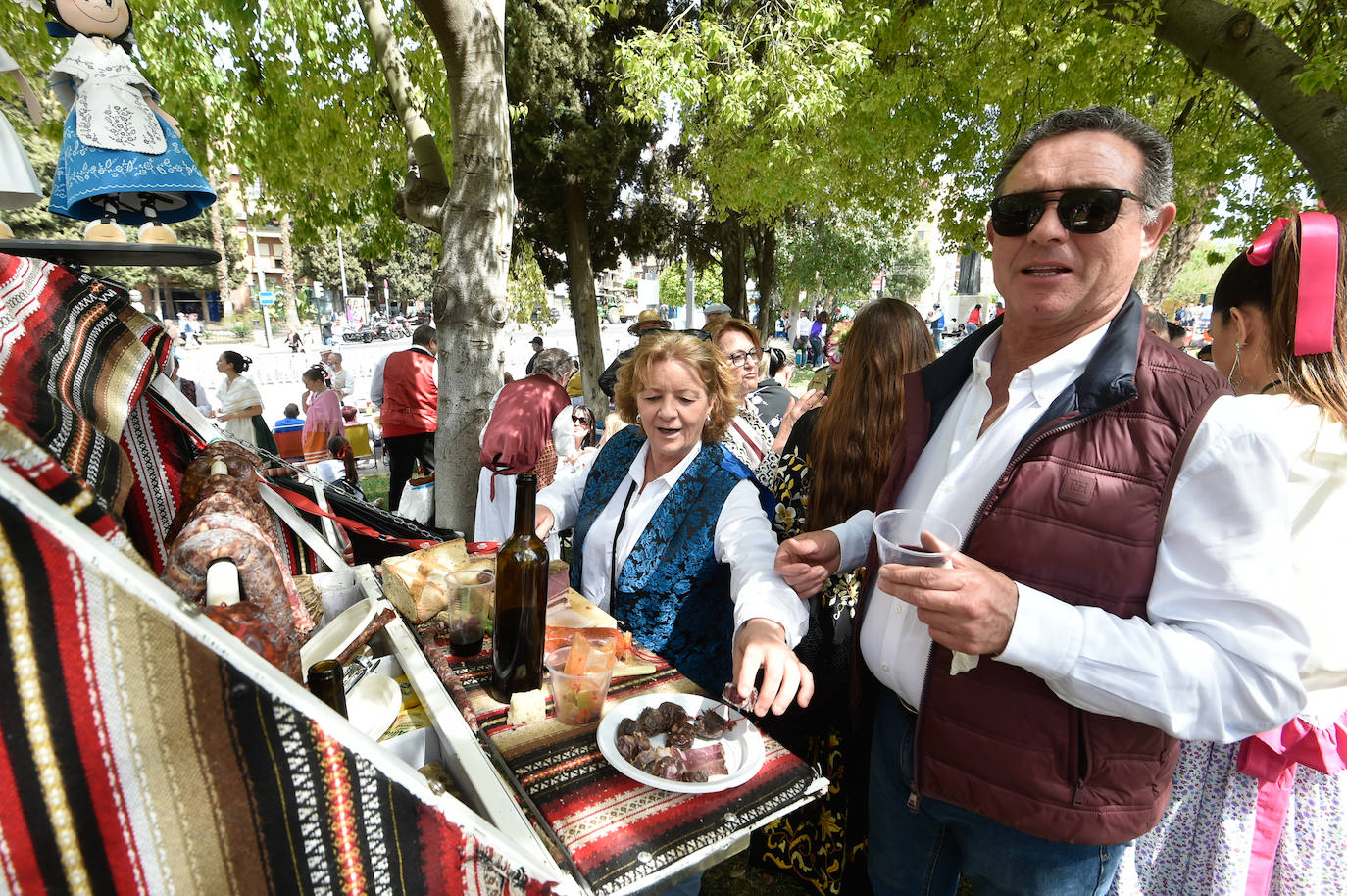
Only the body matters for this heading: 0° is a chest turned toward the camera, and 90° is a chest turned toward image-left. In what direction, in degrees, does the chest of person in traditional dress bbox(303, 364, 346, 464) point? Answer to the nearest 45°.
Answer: approximately 45°

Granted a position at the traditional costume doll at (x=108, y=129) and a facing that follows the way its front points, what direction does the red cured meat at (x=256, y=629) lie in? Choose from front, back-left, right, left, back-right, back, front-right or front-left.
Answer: front

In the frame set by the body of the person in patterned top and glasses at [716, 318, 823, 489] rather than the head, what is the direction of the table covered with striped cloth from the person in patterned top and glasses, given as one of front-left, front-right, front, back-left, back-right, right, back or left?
front-right

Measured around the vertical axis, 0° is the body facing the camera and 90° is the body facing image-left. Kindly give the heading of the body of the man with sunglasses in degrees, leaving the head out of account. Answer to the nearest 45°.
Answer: approximately 45°

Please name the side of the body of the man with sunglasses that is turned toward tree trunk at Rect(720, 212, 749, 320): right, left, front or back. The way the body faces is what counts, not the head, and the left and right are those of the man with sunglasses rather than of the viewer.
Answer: right

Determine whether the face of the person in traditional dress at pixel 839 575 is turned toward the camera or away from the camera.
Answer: away from the camera

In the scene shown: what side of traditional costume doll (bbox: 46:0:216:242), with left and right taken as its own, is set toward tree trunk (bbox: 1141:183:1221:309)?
left

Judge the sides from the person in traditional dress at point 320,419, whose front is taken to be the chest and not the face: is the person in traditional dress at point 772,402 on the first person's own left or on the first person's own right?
on the first person's own left

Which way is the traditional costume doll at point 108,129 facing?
toward the camera

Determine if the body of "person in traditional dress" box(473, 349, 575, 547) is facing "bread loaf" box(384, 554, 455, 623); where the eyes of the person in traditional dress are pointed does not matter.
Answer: no

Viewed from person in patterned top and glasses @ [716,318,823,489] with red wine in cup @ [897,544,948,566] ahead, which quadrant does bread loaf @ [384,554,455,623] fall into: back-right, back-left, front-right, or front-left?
front-right

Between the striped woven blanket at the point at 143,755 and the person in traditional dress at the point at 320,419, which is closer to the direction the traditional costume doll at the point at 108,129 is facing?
the striped woven blanket

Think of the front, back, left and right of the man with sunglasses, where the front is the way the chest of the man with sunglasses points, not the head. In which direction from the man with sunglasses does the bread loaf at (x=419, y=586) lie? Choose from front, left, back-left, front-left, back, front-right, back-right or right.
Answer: front-right

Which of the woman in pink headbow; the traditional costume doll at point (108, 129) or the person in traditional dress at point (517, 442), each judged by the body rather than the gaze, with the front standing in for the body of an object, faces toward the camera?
the traditional costume doll

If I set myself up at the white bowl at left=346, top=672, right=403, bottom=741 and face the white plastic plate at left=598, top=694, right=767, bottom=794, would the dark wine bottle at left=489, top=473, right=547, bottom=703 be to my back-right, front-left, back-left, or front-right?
front-left

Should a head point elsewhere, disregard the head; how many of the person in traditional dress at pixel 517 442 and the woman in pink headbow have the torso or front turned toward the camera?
0

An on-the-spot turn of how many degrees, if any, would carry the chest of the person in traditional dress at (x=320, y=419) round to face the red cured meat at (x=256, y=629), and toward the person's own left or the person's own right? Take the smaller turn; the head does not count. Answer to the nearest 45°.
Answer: approximately 45° to the person's own left

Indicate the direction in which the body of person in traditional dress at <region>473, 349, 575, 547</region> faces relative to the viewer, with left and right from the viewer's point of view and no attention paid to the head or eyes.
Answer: facing away from the viewer and to the right of the viewer

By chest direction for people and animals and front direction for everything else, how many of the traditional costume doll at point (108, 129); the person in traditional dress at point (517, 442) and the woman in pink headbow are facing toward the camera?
1
